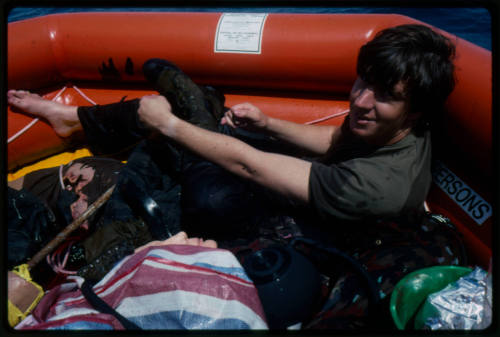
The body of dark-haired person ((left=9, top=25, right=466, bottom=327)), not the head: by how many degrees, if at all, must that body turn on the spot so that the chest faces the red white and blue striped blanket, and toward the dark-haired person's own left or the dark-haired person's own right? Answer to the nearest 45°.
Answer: approximately 45° to the dark-haired person's own left

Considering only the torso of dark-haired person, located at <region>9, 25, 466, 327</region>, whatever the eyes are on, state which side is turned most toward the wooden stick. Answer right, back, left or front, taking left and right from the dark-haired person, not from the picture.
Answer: front

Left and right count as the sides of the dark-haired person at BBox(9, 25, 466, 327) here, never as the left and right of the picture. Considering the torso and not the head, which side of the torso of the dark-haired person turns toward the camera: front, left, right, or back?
left

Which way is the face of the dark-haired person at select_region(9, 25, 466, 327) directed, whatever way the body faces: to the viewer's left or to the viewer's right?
to the viewer's left

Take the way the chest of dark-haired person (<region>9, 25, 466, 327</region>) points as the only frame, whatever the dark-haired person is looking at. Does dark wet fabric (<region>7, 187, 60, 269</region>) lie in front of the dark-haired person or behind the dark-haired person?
in front
